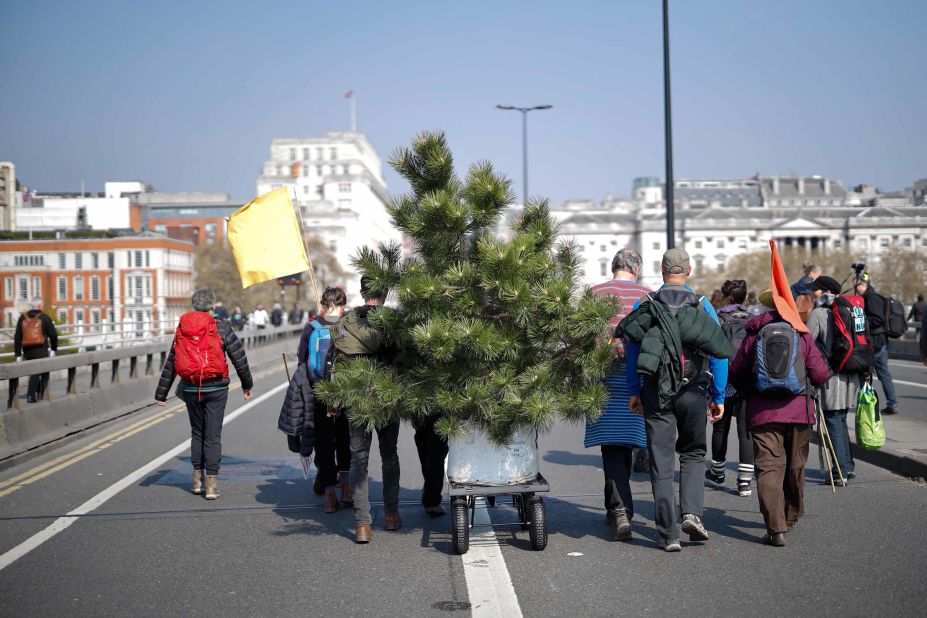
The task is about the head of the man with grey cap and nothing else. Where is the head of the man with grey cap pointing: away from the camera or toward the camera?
away from the camera

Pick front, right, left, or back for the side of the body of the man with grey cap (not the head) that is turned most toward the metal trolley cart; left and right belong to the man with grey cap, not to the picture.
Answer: left

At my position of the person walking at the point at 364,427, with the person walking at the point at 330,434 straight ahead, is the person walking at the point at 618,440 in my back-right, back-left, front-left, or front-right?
back-right

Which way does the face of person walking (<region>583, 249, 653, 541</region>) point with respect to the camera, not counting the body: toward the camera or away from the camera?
away from the camera

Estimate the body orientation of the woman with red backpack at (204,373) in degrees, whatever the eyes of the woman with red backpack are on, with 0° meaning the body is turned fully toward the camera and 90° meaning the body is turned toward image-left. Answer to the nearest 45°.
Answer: approximately 180°

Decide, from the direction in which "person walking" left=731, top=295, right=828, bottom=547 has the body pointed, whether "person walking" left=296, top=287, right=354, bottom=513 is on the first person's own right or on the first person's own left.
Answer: on the first person's own left

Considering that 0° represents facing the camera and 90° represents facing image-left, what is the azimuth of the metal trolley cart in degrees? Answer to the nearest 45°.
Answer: approximately 180°

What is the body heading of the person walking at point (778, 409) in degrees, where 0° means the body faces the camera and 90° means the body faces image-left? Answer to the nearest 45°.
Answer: approximately 180°

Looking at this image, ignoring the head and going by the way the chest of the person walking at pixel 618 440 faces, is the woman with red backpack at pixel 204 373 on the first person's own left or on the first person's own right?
on the first person's own left

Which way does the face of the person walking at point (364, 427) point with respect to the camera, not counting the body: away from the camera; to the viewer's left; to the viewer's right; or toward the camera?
away from the camera

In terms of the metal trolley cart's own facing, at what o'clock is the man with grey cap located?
The man with grey cap is roughly at 3 o'clock from the metal trolley cart.

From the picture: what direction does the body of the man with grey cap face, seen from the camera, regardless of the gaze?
away from the camera

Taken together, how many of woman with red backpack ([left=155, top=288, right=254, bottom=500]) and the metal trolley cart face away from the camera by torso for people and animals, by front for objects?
2

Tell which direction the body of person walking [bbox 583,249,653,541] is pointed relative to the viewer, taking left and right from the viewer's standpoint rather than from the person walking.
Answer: facing away from the viewer

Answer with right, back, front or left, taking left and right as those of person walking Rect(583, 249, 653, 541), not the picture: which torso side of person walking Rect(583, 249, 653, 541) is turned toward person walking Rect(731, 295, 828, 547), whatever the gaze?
right

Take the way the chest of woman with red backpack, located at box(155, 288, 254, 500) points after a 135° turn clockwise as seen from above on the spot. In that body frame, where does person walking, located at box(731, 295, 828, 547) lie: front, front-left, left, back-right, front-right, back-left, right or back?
front

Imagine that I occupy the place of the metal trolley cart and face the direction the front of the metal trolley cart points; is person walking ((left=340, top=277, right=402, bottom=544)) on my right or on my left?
on my left
